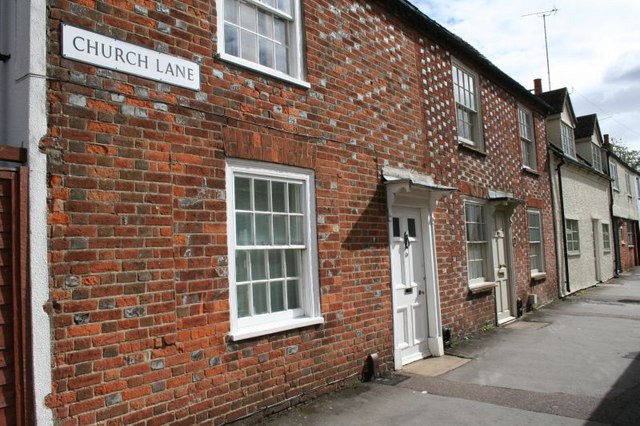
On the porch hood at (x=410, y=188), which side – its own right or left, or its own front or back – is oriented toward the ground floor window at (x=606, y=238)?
left

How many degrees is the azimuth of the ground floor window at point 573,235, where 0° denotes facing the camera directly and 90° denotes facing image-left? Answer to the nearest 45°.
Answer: approximately 315°

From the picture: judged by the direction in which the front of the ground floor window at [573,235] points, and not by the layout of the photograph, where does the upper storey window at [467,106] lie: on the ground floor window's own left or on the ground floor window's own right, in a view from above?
on the ground floor window's own right

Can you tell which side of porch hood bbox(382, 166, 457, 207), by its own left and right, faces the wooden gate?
right

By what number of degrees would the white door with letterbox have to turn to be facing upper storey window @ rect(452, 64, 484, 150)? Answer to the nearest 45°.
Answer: approximately 90° to its left
